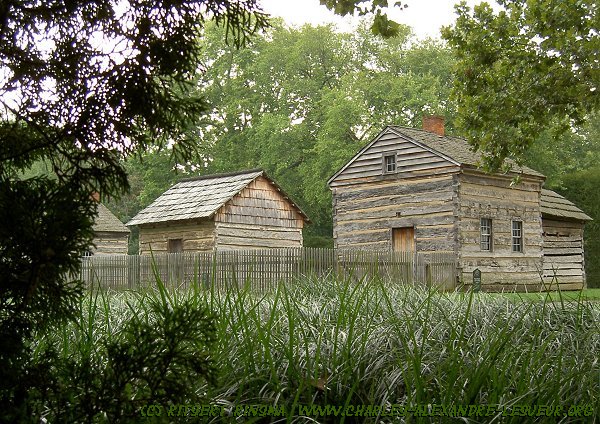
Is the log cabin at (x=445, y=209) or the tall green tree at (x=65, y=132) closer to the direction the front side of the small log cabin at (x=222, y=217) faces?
the tall green tree

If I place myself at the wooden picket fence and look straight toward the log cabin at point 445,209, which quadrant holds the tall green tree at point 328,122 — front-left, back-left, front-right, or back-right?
front-left

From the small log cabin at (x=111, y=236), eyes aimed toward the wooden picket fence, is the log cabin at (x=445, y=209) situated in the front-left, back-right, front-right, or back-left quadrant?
front-left

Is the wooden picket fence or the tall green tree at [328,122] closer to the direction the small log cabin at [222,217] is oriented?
the wooden picket fence

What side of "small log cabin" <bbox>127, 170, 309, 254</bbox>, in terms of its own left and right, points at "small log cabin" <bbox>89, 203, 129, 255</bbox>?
right

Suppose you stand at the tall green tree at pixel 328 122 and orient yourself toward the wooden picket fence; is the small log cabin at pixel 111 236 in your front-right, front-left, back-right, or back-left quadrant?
front-right

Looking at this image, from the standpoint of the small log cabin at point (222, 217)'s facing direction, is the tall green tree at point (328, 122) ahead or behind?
behind

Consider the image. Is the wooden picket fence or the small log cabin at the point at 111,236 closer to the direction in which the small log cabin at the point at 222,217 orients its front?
the wooden picket fence

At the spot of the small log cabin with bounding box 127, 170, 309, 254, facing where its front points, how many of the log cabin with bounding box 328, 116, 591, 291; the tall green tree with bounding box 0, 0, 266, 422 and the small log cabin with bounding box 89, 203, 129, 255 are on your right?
1

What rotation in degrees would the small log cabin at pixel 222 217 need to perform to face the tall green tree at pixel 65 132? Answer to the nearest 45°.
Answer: approximately 45° to its left

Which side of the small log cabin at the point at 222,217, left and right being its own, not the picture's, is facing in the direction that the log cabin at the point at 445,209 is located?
left

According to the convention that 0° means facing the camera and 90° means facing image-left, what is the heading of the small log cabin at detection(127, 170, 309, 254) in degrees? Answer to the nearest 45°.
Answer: approximately 45°
